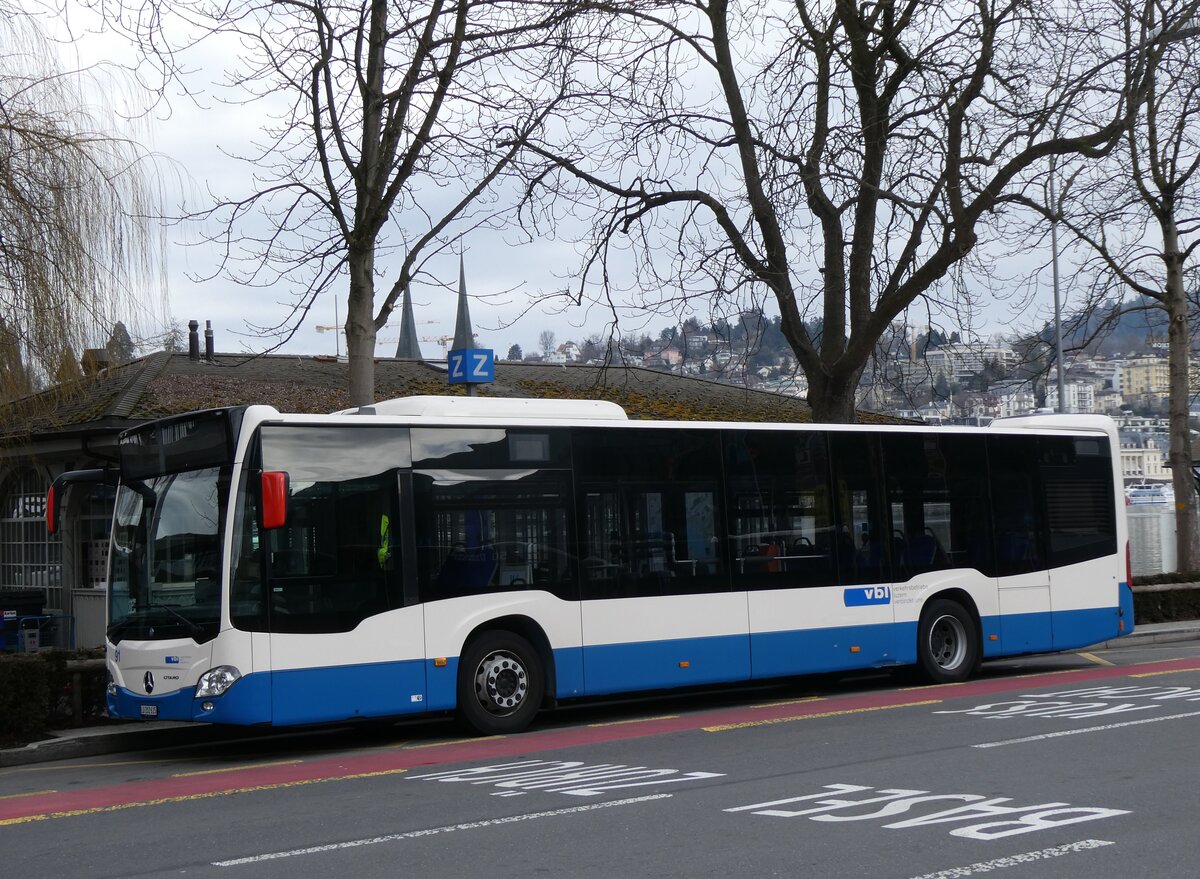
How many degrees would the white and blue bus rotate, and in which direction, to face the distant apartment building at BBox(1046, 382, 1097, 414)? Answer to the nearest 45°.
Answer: approximately 180°

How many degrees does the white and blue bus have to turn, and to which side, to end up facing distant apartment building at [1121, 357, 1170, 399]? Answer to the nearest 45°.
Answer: approximately 180°

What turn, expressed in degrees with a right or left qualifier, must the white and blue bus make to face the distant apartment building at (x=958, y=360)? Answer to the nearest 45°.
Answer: approximately 180°

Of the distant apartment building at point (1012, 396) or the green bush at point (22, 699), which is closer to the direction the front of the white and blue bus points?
the green bush

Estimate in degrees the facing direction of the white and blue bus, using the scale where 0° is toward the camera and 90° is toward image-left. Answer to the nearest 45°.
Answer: approximately 45°

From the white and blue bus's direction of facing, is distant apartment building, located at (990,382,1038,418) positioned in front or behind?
behind
